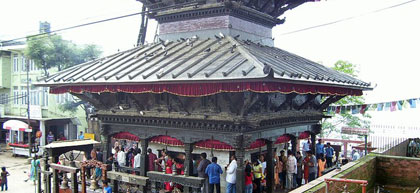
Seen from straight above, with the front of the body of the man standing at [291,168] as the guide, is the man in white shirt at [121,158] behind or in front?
in front

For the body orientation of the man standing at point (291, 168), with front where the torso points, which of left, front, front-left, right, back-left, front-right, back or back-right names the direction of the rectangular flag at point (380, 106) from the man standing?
front-right

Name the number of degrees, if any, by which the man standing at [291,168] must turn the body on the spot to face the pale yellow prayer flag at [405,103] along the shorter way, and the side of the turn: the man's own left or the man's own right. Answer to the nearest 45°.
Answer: approximately 180°

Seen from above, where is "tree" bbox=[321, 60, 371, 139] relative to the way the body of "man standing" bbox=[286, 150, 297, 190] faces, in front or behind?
behind
